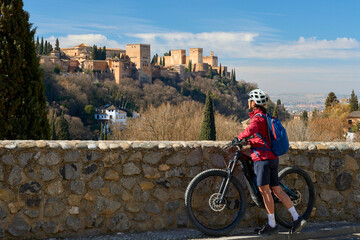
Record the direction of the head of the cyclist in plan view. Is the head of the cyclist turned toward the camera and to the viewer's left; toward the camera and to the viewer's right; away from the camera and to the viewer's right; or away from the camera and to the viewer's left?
away from the camera and to the viewer's left

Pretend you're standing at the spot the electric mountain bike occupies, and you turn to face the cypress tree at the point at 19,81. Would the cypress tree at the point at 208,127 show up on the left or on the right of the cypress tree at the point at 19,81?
right

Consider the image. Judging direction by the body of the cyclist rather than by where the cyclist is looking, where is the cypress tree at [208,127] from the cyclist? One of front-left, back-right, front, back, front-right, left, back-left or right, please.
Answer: right

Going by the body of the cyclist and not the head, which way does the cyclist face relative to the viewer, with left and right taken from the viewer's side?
facing to the left of the viewer

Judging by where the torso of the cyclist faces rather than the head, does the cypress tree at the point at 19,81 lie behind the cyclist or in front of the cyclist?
in front
